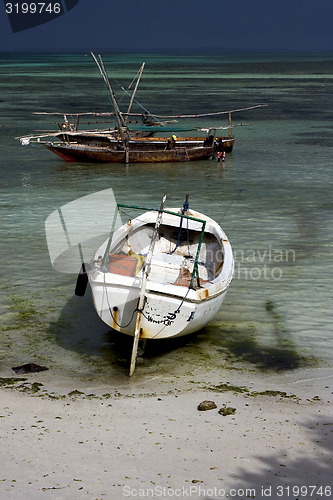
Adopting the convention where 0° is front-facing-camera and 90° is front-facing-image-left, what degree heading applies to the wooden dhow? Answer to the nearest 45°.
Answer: approximately 90°

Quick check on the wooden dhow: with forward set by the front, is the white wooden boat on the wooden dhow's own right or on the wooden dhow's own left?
on the wooden dhow's own left
